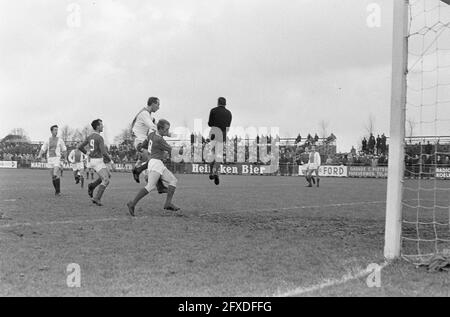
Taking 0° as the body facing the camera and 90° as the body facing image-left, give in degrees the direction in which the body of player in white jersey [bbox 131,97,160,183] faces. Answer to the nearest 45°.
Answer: approximately 270°

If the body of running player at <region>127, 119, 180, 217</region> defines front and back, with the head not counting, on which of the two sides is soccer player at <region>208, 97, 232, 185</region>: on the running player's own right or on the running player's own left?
on the running player's own left

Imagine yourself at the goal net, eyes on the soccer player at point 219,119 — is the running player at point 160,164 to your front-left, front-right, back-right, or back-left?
front-left

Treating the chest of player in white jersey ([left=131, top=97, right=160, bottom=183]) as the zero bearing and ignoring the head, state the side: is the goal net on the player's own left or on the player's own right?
on the player's own right

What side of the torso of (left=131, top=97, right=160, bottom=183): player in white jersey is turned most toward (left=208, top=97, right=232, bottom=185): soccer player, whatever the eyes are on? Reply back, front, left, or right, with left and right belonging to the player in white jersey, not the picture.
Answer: front

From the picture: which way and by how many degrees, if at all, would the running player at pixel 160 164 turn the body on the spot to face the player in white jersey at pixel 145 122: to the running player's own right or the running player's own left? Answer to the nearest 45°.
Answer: approximately 90° to the running player's own left

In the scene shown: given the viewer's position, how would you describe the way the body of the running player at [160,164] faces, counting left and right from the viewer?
facing to the right of the viewer

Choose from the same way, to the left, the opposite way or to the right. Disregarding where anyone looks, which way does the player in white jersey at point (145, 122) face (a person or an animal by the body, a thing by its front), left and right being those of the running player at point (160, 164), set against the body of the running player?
the same way

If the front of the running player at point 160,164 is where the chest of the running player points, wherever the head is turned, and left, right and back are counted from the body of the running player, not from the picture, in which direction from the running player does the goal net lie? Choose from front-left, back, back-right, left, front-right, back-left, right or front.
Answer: front-right

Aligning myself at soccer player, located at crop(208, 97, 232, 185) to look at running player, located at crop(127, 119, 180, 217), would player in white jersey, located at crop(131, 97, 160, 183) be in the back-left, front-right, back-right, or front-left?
front-right

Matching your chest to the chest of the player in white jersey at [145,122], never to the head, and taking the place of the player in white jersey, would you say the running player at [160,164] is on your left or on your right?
on your right
